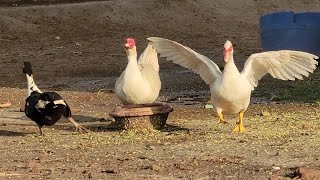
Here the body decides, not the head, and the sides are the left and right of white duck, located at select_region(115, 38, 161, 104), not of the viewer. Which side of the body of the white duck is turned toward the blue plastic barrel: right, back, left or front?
back

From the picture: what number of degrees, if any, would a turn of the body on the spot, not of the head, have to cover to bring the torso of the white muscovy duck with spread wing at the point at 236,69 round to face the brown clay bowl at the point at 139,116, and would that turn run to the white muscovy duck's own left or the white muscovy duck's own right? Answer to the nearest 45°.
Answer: approximately 90° to the white muscovy duck's own right

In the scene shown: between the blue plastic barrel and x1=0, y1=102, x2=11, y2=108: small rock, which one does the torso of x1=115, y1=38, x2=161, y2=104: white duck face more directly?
the small rock

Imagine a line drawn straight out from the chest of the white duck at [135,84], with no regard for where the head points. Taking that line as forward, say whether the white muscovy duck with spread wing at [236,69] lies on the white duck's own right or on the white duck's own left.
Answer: on the white duck's own left

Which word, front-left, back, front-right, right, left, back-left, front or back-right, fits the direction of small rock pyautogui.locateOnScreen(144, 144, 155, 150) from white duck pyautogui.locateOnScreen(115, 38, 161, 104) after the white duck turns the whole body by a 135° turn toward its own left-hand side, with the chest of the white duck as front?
right

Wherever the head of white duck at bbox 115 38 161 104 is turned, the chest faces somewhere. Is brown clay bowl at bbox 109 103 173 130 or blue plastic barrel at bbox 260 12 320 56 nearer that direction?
the brown clay bowl

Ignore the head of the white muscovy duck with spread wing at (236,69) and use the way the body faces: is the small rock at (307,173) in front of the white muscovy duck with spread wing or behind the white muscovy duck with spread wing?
in front

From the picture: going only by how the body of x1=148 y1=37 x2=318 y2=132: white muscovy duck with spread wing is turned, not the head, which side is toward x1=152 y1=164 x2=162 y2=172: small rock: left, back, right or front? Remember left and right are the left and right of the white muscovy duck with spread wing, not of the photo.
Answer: front

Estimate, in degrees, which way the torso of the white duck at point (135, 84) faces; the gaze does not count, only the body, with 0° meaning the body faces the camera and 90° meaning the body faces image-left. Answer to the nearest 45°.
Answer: approximately 45°

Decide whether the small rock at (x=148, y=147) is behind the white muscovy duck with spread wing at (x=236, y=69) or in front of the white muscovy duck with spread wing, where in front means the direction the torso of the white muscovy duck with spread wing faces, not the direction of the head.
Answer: in front

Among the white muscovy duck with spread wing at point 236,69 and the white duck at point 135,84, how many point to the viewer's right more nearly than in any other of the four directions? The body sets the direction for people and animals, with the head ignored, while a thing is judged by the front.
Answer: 0
